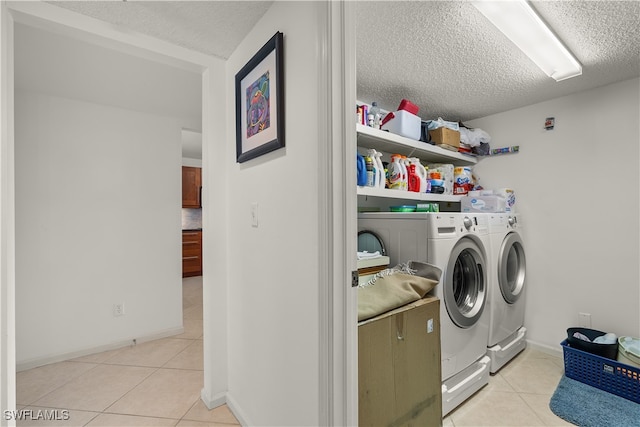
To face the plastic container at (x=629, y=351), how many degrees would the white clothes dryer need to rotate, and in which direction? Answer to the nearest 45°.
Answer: approximately 45° to its left

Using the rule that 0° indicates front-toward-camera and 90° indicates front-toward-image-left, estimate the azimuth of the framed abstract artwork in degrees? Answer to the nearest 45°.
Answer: approximately 45°

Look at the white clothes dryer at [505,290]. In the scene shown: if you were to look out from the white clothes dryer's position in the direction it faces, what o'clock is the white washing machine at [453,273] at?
The white washing machine is roughly at 2 o'clock from the white clothes dryer.

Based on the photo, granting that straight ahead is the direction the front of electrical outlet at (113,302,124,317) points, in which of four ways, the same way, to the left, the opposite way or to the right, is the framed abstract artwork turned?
to the right

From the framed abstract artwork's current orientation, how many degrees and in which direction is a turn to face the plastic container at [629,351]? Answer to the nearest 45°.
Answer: approximately 135° to its left

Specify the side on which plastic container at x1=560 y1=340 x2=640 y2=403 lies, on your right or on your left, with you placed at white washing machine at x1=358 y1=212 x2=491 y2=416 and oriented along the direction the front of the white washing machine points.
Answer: on your left

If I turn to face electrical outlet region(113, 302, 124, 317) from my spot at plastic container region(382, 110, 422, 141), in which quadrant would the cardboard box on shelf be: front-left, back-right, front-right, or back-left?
back-right
